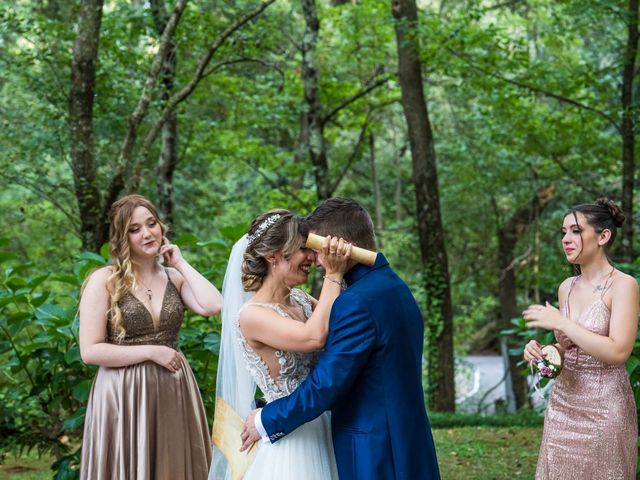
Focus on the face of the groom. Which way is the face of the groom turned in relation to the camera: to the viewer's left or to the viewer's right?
to the viewer's left

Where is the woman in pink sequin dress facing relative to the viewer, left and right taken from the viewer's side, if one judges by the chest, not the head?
facing the viewer and to the left of the viewer

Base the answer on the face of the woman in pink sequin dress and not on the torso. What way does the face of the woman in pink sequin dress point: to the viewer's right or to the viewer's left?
to the viewer's left

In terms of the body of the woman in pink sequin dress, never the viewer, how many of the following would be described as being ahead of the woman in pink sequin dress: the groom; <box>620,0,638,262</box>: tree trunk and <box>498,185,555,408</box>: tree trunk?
1

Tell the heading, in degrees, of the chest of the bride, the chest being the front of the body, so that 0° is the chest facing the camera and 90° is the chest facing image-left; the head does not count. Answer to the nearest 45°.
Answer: approximately 270°

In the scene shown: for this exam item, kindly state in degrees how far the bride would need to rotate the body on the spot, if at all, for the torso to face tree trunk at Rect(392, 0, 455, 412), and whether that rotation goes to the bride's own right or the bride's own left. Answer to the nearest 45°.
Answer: approximately 90° to the bride's own left

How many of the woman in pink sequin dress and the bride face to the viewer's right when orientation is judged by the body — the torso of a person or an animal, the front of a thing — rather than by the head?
1

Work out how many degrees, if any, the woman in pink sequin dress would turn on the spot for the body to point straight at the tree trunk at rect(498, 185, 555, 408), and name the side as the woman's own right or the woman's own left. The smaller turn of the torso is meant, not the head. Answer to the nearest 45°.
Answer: approximately 135° to the woman's own right

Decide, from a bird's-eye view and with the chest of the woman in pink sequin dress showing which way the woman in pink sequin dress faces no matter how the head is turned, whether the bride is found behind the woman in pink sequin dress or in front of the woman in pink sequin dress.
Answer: in front

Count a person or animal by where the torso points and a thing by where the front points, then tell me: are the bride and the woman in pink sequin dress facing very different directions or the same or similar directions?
very different directions

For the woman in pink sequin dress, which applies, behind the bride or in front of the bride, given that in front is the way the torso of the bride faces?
in front

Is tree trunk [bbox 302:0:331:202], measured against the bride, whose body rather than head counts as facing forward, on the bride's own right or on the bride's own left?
on the bride's own left

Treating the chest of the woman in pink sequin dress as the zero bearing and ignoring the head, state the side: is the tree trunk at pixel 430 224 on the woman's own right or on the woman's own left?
on the woman's own right
